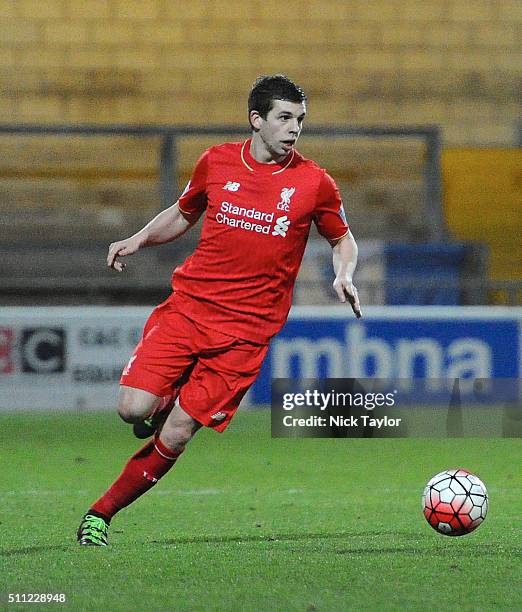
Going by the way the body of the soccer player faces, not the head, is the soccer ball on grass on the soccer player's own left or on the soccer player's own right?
on the soccer player's own left

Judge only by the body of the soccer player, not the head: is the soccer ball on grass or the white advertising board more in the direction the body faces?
the soccer ball on grass

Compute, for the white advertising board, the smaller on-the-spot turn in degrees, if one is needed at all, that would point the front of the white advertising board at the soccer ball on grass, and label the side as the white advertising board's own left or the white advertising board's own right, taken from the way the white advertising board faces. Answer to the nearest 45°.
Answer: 0° — it already faces it

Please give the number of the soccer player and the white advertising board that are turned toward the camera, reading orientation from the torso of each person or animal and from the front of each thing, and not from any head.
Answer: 2

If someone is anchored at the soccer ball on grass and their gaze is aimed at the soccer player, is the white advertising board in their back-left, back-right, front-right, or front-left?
front-right

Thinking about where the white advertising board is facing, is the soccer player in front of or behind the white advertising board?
in front

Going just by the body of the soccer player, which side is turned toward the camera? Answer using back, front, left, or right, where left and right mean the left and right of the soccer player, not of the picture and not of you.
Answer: front

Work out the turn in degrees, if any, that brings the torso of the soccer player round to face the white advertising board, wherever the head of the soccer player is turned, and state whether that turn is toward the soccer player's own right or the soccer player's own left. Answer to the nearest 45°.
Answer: approximately 180°

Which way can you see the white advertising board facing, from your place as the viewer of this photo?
facing the viewer
